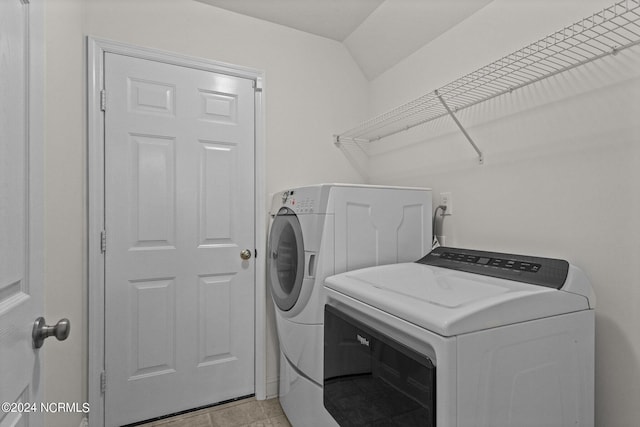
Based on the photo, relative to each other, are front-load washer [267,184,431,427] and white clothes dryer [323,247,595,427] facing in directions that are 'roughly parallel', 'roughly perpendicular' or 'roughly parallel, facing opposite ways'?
roughly parallel

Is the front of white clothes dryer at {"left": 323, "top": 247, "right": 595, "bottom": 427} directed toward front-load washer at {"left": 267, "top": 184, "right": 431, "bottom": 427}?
no

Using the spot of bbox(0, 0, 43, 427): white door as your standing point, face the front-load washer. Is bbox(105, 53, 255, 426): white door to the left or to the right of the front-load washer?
left

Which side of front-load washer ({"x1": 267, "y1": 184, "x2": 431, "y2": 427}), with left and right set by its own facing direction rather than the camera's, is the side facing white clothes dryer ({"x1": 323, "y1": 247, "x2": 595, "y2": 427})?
left

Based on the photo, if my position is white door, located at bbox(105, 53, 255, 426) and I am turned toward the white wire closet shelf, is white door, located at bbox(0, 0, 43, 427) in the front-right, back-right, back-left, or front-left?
front-right

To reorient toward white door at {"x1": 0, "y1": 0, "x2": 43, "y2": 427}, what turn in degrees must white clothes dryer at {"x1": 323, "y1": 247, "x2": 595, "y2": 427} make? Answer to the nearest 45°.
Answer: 0° — it already faces it

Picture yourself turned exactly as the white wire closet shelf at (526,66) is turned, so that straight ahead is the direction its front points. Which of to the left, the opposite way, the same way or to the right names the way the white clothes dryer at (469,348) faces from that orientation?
the same way

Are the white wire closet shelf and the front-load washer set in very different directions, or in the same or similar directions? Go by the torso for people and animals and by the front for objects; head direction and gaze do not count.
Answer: same or similar directions

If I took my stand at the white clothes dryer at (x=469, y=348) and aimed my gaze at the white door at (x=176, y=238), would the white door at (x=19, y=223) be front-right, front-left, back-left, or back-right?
front-left

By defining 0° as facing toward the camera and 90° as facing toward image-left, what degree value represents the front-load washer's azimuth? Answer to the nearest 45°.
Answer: approximately 45°

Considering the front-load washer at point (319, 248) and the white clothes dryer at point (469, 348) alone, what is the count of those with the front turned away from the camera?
0

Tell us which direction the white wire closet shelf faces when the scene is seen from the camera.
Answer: facing the viewer and to the left of the viewer

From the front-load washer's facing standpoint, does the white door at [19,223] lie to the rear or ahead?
ahead

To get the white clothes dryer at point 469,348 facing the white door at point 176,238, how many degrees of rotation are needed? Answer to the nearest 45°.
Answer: approximately 45° to its right
